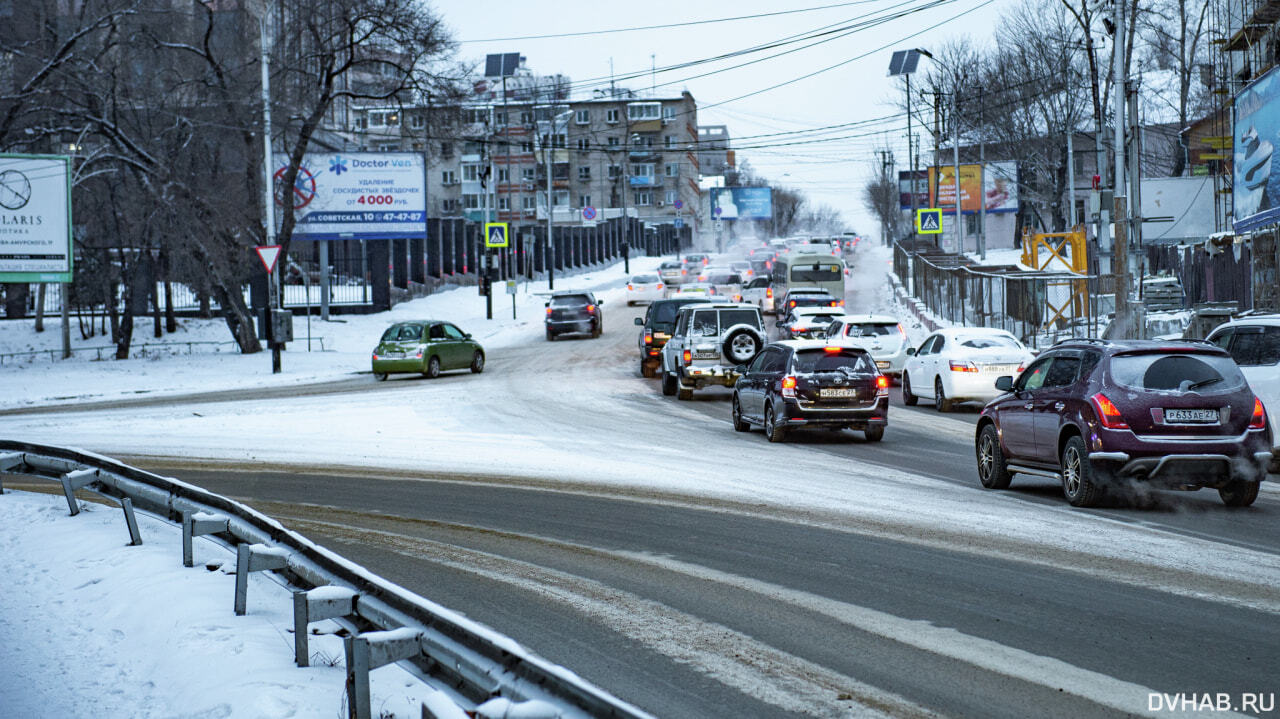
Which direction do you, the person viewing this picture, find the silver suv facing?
facing away from the viewer and to the left of the viewer

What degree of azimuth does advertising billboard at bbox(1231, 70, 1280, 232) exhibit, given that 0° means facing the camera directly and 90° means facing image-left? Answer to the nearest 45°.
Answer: approximately 45°

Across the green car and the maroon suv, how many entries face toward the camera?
0

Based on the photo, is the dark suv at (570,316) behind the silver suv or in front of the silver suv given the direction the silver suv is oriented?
in front

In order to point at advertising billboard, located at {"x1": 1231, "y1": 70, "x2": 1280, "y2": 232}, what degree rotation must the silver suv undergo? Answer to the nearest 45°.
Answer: approximately 90° to its right

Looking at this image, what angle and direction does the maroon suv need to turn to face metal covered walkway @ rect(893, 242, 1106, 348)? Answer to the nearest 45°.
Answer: approximately 45° to its right

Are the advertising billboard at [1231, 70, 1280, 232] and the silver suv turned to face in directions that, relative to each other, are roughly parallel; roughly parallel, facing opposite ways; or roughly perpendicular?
roughly perpendicular

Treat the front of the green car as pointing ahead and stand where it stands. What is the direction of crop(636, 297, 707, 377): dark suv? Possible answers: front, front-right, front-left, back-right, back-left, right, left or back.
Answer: front-right

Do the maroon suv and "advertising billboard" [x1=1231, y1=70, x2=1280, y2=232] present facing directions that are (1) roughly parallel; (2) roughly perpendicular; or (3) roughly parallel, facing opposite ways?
roughly perpendicular

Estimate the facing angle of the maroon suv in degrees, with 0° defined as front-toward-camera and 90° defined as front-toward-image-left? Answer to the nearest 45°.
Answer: approximately 135°

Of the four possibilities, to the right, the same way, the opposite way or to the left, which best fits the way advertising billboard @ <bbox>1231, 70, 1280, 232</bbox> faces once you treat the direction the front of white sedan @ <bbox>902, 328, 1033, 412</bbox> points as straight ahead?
to the left

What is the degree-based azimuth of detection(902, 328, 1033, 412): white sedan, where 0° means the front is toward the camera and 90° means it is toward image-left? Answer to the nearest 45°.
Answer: approximately 135°

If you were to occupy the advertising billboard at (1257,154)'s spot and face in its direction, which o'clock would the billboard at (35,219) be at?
The billboard is roughly at 1 o'clock from the advertising billboard.
